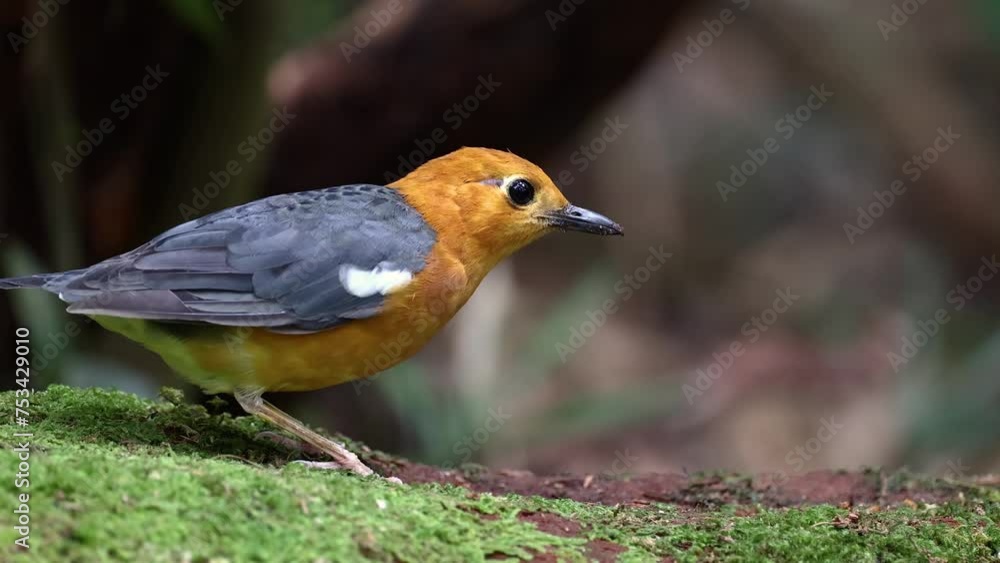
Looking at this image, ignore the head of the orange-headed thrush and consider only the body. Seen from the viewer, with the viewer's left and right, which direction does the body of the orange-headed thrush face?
facing to the right of the viewer
